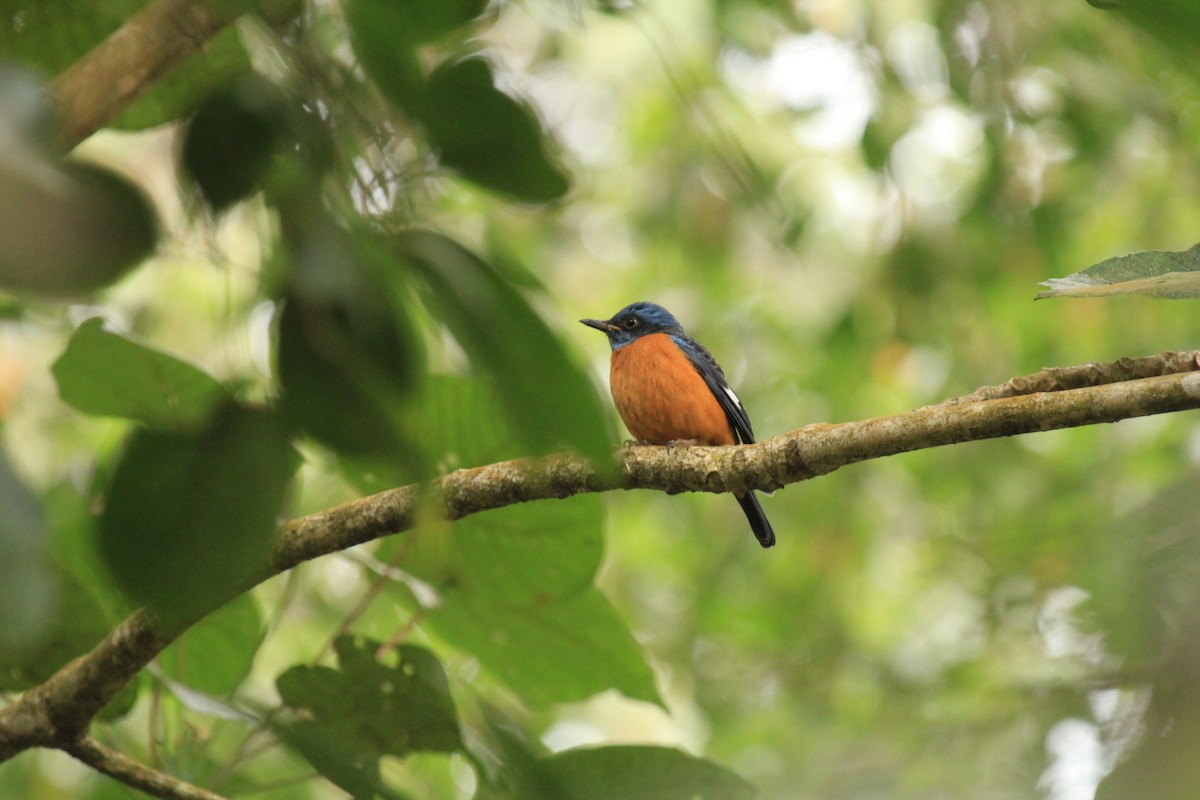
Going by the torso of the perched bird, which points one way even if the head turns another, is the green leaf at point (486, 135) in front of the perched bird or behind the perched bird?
in front

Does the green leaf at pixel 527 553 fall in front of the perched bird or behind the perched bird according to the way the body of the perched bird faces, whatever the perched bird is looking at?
in front

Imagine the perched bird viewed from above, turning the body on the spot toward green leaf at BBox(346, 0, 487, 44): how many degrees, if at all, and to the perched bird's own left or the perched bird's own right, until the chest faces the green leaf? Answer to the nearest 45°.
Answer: approximately 45° to the perched bird's own left

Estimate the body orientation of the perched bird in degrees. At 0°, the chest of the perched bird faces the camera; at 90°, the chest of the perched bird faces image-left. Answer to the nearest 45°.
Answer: approximately 45°

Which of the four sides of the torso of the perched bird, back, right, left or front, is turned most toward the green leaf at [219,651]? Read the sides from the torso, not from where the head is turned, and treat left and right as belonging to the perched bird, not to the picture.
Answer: front

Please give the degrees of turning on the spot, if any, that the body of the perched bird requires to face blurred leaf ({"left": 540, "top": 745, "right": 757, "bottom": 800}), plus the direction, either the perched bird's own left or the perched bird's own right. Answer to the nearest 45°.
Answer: approximately 45° to the perched bird's own left

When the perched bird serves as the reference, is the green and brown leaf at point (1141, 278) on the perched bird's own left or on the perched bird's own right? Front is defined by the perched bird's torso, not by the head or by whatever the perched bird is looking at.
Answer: on the perched bird's own left

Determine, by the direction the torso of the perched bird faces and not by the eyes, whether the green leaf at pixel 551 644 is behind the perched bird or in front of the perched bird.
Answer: in front
